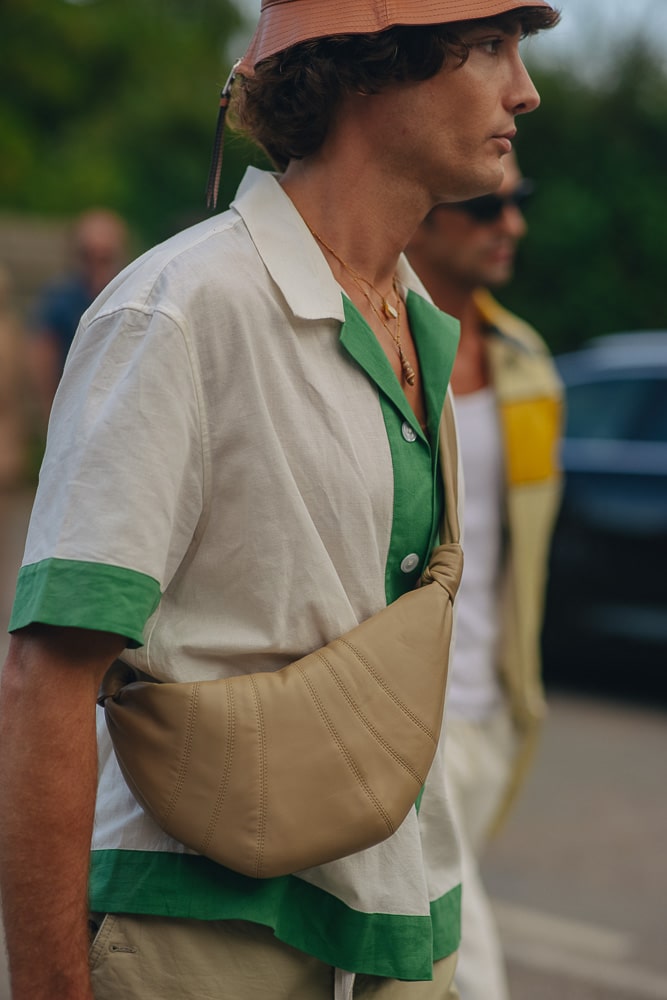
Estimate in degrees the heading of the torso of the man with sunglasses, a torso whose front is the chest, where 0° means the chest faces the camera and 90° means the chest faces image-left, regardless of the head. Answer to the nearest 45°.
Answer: approximately 315°

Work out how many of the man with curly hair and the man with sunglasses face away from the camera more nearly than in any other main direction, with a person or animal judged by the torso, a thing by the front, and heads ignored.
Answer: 0

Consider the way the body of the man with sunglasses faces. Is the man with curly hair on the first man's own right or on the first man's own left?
on the first man's own right

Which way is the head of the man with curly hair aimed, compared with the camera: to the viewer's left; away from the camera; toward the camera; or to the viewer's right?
to the viewer's right

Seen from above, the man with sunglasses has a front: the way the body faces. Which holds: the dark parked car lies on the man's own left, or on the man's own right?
on the man's own left

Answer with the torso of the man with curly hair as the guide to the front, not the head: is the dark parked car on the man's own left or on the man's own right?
on the man's own left

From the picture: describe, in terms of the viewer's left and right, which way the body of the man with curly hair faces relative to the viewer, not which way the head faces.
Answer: facing the viewer and to the right of the viewer

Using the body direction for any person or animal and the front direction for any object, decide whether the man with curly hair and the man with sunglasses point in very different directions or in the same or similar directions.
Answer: same or similar directions
